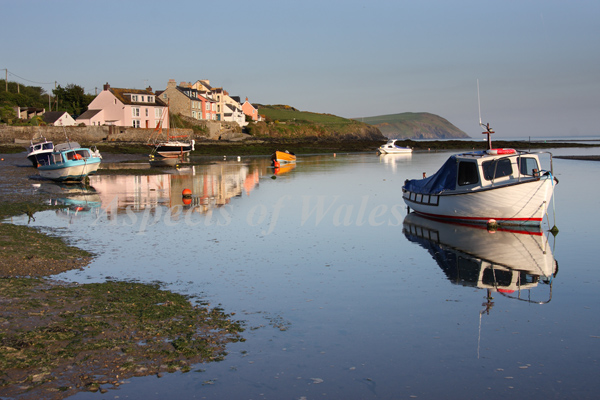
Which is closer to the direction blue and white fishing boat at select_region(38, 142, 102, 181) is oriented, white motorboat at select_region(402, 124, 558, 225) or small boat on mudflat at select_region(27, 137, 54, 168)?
the white motorboat

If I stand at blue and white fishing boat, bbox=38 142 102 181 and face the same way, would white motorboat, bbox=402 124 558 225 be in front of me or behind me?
in front

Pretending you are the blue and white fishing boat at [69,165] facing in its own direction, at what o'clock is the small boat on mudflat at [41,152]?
The small boat on mudflat is roughly at 7 o'clock from the blue and white fishing boat.

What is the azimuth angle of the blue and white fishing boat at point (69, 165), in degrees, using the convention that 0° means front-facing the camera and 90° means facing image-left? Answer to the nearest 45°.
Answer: approximately 315°

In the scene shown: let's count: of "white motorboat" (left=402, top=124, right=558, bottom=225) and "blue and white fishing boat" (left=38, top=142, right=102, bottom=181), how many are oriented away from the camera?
0

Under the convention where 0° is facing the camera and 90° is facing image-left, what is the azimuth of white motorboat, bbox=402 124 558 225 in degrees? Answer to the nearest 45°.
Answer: approximately 315°
